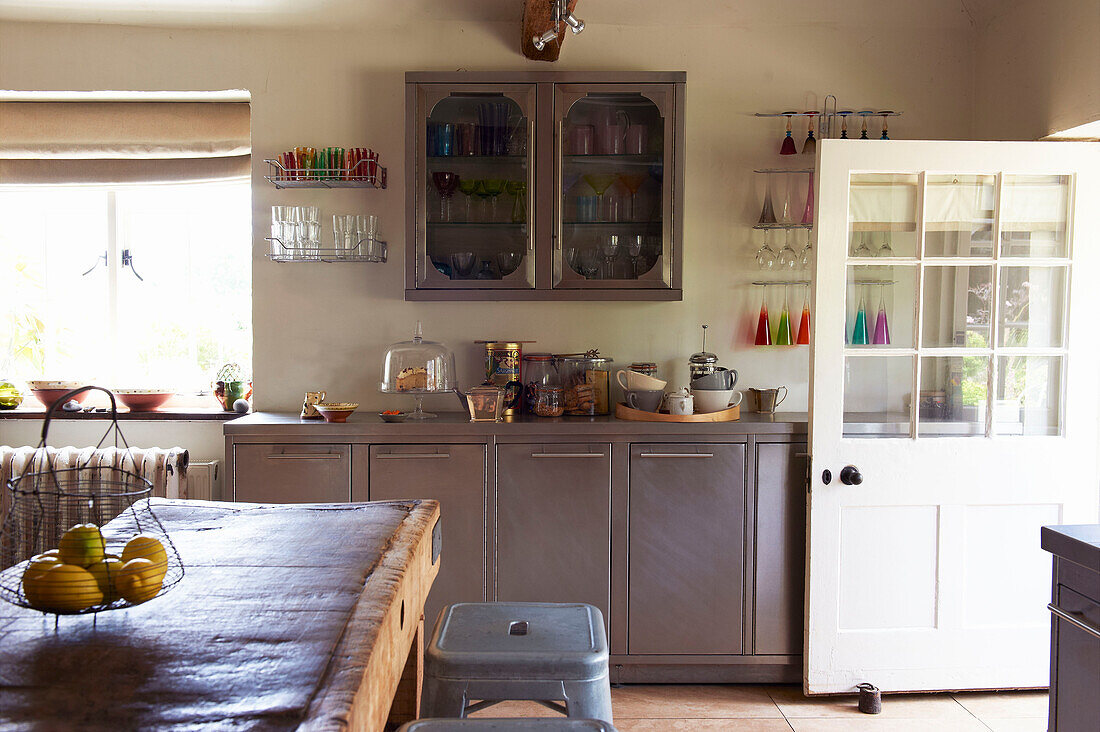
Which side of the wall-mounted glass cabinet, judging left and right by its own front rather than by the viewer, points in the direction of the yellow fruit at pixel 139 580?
front

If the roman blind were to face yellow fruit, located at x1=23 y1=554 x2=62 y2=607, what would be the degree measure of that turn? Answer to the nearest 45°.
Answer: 0° — it already faces it

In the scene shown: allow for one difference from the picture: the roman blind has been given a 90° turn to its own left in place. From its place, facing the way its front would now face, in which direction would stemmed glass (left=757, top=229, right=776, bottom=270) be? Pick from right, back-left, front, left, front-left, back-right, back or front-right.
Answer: front-right

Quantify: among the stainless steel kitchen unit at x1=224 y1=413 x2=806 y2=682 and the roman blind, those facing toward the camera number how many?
2

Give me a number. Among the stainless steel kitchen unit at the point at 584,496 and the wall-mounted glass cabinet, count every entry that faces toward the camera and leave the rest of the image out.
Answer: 2

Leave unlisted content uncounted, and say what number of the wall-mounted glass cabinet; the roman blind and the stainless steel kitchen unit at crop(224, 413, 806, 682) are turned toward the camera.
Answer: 3

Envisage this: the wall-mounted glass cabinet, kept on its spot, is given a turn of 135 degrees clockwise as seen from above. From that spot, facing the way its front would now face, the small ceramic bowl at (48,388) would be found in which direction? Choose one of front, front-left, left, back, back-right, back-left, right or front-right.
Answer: front-left

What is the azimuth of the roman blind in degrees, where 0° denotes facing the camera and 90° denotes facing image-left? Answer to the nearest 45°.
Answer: approximately 0°

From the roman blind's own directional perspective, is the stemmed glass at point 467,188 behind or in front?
in front

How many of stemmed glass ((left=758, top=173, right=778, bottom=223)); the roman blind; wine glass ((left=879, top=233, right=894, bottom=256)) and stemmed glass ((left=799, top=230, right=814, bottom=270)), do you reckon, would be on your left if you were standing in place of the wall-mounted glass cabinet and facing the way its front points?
3

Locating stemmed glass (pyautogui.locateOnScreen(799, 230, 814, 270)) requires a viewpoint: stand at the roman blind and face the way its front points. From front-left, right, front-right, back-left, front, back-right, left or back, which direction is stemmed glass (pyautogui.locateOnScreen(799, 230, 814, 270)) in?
front-left

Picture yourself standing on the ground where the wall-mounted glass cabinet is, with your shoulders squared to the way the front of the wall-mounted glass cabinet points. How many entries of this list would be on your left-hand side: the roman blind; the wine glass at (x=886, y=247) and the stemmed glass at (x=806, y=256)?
2
